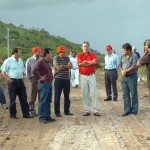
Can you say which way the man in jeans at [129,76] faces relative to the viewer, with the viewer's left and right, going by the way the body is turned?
facing the viewer and to the left of the viewer

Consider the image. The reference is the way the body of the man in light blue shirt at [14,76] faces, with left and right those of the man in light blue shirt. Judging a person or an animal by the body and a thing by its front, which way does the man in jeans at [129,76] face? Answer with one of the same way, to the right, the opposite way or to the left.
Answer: to the right

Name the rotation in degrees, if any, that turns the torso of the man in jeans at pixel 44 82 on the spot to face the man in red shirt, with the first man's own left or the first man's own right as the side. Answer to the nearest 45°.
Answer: approximately 45° to the first man's own left

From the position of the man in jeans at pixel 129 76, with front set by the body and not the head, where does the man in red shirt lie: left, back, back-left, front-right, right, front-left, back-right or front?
front-right

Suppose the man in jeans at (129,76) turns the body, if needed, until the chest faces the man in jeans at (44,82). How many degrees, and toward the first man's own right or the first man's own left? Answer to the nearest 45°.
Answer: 0° — they already face them

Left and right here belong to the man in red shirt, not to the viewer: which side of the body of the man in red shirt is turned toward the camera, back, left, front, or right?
front

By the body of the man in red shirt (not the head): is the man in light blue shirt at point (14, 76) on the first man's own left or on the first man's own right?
on the first man's own right

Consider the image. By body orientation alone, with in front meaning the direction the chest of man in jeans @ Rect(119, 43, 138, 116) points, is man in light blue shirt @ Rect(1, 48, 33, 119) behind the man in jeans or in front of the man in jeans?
in front

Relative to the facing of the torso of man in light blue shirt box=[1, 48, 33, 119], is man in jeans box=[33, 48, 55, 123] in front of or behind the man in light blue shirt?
in front

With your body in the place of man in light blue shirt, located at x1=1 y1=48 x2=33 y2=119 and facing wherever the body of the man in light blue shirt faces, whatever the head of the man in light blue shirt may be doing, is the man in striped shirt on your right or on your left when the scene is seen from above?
on your left
